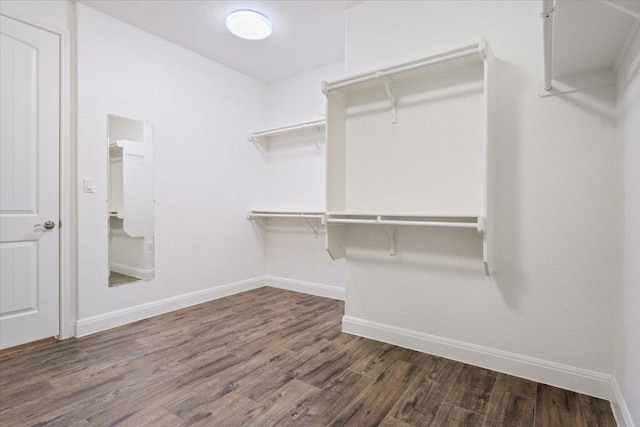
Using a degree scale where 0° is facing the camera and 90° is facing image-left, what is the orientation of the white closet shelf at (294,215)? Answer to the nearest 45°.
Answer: approximately 45°

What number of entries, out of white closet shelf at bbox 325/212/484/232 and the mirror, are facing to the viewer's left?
0

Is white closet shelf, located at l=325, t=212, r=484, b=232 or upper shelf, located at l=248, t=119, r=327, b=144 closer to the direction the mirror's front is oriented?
the white closet shelf

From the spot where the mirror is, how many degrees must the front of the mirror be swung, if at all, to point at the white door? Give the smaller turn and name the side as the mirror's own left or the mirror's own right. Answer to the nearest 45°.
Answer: approximately 135° to the mirror's own right

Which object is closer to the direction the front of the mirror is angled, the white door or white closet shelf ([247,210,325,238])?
the white closet shelf

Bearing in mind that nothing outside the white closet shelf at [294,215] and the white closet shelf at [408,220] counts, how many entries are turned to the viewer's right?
0

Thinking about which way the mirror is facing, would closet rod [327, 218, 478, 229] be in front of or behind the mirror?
in front

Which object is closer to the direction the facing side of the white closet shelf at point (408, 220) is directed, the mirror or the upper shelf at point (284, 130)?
the mirror

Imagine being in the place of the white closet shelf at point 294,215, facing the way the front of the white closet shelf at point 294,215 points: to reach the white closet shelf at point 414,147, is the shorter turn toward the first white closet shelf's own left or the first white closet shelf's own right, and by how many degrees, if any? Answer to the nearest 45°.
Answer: approximately 90° to the first white closet shelf's own left

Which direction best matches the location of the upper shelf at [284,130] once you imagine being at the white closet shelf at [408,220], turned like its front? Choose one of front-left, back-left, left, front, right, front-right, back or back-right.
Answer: back-right

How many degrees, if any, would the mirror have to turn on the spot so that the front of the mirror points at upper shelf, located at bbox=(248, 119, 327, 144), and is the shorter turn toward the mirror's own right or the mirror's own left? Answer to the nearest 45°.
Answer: approximately 45° to the mirror's own left

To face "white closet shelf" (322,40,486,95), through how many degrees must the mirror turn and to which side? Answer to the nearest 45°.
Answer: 0° — it already faces it

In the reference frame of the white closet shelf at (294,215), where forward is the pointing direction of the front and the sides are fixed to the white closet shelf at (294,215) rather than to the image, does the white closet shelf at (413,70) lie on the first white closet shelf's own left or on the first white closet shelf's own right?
on the first white closet shelf's own left
